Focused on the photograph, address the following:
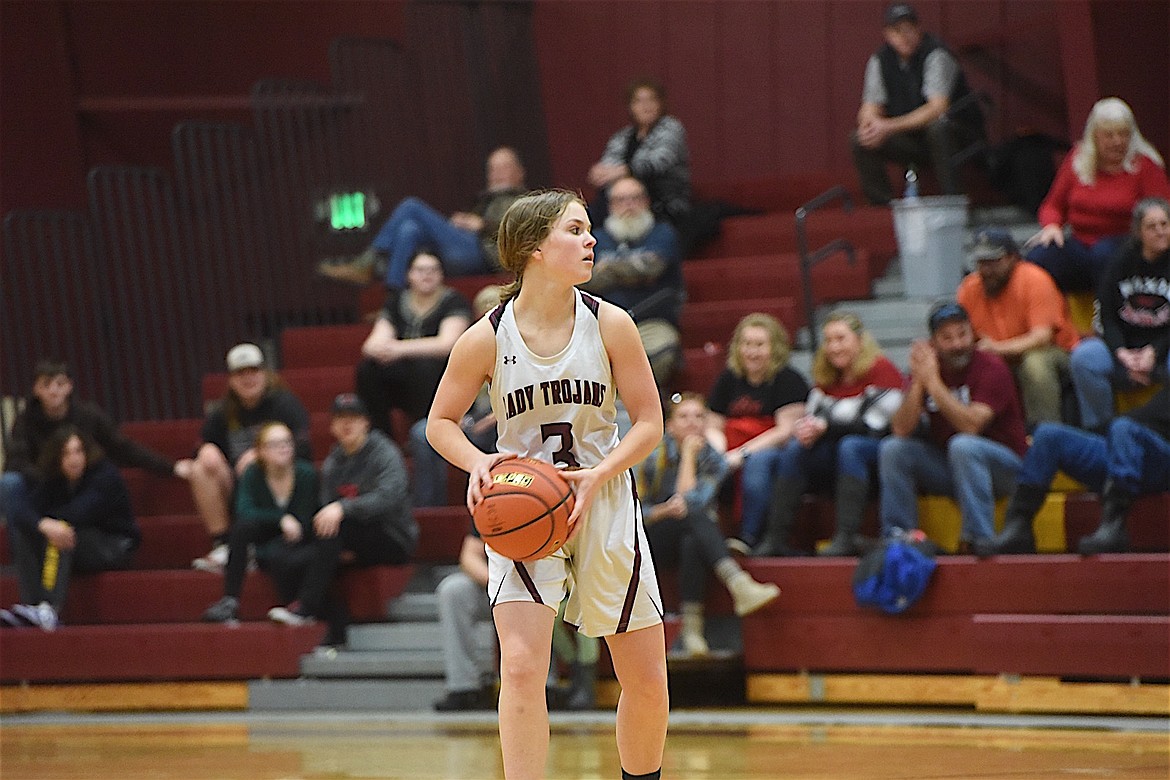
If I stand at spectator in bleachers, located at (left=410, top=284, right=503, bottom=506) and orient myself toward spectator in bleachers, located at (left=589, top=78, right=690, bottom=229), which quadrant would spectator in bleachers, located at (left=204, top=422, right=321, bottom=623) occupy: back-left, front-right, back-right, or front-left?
back-left

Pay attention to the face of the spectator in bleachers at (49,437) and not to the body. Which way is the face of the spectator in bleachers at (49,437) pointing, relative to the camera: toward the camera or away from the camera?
toward the camera

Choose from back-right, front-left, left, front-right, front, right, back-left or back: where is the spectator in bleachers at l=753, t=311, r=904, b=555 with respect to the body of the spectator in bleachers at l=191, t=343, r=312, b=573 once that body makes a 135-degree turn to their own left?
right

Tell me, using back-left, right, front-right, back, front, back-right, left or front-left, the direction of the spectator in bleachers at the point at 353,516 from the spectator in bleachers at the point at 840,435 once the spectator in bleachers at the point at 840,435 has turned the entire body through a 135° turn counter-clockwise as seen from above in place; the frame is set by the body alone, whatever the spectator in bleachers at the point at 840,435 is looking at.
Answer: back

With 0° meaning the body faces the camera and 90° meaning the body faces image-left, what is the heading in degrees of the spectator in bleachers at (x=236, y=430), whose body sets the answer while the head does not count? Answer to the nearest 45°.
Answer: approximately 0°

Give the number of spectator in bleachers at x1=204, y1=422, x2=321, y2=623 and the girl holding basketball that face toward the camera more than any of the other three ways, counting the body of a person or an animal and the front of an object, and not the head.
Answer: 2

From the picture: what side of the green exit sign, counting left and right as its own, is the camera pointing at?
front

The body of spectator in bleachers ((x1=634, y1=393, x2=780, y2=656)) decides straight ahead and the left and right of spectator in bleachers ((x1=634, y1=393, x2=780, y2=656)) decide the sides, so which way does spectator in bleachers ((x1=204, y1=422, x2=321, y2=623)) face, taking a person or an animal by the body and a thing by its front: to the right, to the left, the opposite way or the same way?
the same way

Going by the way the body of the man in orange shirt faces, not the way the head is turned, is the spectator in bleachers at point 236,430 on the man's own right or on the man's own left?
on the man's own right

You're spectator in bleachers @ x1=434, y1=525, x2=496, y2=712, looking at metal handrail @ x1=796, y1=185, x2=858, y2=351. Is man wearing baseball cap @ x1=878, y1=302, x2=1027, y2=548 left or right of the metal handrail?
right

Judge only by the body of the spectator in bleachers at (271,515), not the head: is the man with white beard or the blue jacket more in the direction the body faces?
the blue jacket

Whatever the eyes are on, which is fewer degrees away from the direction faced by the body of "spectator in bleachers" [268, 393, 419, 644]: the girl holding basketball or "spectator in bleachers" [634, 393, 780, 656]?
the girl holding basketball

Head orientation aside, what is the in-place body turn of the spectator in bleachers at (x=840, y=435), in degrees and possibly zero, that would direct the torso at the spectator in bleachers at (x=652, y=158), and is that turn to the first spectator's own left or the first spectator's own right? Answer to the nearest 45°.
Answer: approximately 90° to the first spectator's own right

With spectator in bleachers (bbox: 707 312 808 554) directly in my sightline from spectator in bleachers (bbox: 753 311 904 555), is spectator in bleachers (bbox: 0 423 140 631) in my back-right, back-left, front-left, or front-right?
front-left

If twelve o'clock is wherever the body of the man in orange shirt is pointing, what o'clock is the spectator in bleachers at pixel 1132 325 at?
The spectator in bleachers is roughly at 9 o'clock from the man in orange shirt.

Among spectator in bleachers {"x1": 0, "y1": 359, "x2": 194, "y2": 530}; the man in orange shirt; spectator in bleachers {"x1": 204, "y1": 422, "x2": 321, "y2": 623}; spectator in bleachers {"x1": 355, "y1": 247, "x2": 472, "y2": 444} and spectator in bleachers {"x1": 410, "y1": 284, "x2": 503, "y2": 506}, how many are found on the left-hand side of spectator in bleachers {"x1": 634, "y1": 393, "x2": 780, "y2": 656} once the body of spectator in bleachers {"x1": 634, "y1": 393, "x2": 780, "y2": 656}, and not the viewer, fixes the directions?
1

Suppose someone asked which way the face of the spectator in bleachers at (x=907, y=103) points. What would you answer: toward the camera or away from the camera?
toward the camera

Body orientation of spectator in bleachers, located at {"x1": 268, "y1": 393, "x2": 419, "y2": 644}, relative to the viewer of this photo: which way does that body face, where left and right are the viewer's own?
facing the viewer and to the left of the viewer

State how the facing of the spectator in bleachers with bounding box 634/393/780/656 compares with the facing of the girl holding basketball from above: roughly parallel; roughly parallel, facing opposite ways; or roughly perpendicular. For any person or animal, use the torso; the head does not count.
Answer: roughly parallel

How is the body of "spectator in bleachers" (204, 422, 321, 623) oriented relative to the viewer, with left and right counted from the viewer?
facing the viewer

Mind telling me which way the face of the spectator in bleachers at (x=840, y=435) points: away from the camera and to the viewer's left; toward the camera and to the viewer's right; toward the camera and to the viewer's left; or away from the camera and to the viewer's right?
toward the camera and to the viewer's left

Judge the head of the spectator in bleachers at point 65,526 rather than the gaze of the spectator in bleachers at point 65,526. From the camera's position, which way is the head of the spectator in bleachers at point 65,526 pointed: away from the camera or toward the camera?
toward the camera

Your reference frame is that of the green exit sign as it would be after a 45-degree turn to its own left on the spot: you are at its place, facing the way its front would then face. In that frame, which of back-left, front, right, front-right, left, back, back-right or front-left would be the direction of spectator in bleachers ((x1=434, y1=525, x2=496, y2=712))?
front-right
